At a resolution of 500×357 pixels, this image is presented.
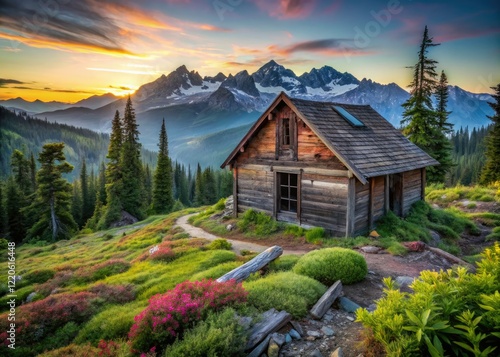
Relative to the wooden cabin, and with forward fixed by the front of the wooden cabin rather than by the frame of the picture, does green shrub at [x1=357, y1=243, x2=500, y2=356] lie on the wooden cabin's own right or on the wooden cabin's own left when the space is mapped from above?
on the wooden cabin's own left

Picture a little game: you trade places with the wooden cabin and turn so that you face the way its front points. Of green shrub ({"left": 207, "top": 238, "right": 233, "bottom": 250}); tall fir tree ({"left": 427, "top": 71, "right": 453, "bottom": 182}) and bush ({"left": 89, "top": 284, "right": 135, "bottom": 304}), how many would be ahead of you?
2

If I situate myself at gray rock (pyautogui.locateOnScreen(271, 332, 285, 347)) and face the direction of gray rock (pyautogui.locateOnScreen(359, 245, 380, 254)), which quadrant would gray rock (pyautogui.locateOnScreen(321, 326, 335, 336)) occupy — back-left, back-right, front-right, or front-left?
front-right

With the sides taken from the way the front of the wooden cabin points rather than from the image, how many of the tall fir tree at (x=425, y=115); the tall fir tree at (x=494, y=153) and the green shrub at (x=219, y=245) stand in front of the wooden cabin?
1

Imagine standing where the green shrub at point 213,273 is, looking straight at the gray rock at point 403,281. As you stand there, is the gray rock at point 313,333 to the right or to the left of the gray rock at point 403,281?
right

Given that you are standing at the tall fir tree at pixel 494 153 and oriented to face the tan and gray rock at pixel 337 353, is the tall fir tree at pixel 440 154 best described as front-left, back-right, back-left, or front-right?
front-right

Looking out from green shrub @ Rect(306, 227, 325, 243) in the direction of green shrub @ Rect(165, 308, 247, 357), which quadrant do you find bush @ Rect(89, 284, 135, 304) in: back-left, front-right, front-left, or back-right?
front-right

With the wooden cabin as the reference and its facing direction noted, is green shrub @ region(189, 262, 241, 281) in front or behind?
in front

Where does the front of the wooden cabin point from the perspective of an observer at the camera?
facing the viewer and to the left of the viewer

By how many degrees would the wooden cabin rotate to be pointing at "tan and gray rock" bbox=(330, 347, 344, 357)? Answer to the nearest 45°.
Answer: approximately 45° to its left

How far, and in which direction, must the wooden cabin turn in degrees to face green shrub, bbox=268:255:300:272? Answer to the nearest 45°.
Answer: approximately 45° to its left

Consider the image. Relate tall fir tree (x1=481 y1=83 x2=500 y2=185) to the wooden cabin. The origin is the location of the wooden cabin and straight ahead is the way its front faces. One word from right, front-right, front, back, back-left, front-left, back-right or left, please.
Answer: back

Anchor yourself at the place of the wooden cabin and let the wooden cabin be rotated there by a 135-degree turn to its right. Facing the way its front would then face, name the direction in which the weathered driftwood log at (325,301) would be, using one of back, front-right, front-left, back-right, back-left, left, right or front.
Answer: back

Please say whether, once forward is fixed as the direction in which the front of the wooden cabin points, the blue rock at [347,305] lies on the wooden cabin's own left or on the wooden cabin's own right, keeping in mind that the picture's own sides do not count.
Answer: on the wooden cabin's own left

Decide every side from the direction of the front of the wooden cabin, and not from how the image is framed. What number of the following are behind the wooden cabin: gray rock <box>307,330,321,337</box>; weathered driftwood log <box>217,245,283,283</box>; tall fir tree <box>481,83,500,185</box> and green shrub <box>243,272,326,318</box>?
1

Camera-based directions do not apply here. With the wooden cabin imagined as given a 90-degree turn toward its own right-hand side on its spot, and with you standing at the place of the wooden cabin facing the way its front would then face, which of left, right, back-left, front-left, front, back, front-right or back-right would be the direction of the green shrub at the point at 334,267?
back-left

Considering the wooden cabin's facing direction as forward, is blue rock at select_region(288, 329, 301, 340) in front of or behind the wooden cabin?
in front

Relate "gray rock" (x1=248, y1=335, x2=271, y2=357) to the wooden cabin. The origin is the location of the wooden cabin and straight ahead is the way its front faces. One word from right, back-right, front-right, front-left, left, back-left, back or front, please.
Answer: front-left
